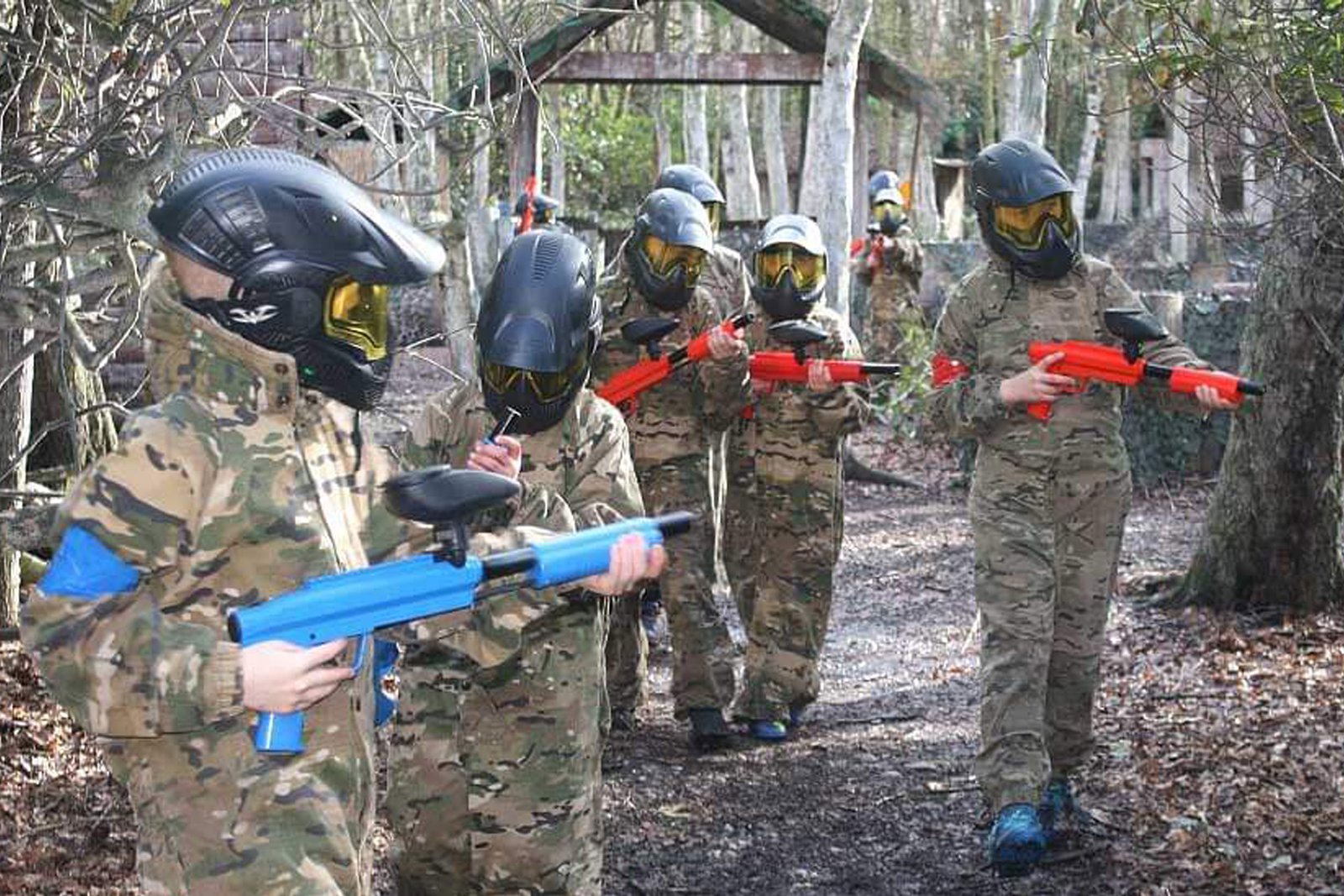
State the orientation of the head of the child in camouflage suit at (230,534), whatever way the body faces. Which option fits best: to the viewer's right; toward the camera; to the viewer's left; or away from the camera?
to the viewer's right

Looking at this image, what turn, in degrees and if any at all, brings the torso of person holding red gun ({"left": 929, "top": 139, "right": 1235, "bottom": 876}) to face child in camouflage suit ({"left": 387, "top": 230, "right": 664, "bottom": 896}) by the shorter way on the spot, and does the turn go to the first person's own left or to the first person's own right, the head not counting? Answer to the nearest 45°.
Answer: approximately 45° to the first person's own right

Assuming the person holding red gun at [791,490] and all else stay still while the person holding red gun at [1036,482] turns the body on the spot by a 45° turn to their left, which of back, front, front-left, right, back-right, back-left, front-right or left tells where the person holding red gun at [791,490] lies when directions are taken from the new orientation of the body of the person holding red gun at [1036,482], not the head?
back

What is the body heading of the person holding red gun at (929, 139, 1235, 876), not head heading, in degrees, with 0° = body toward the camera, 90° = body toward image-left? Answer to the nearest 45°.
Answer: approximately 0°

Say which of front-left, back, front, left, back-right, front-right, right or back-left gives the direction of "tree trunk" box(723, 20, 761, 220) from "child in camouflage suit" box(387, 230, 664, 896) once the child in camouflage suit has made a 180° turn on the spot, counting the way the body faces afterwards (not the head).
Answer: front

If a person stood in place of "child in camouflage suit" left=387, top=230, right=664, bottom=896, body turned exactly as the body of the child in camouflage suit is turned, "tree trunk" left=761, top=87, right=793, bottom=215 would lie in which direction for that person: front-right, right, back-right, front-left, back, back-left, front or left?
back

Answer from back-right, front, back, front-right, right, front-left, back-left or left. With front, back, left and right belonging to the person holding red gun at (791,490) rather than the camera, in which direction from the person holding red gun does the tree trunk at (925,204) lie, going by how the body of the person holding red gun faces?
back

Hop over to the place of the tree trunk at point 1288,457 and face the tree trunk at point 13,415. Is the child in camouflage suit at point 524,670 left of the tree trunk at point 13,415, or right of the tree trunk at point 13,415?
left

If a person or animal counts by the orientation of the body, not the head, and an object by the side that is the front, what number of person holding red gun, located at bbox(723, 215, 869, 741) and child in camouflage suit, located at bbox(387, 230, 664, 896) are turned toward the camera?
2

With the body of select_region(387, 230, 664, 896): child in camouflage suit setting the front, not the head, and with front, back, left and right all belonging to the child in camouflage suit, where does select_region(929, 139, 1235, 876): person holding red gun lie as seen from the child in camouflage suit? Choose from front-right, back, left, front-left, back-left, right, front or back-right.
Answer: back-left

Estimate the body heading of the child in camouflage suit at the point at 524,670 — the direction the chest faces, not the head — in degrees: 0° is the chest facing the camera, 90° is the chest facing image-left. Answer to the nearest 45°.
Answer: approximately 0°

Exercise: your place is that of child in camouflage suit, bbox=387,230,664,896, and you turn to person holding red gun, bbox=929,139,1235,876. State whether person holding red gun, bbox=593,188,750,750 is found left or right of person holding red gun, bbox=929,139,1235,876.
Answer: left
